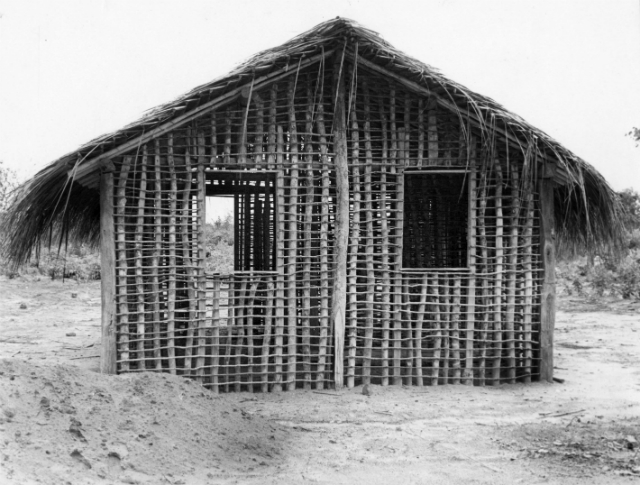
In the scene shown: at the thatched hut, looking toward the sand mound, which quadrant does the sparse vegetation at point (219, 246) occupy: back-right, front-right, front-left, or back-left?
back-right

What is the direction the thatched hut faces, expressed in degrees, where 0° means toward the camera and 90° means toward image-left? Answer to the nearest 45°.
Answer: approximately 0°

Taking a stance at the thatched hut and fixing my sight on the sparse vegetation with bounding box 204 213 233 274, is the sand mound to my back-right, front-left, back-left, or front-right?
back-left

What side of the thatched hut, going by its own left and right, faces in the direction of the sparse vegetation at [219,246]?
back

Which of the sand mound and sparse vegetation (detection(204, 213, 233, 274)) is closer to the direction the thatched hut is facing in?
the sand mound
